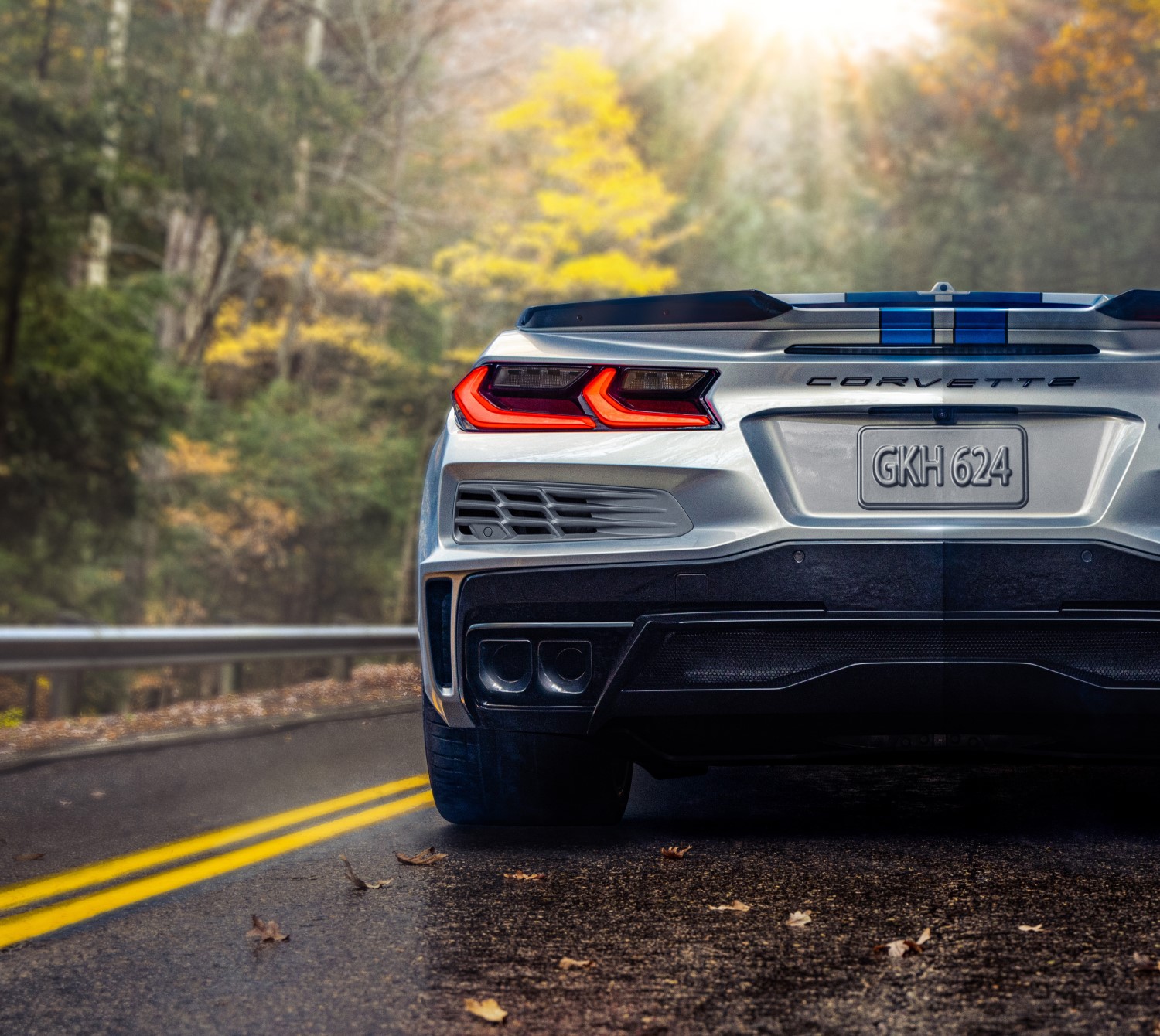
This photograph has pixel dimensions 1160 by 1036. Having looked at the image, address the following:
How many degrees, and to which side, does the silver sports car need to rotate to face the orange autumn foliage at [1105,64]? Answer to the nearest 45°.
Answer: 0° — it already faces it

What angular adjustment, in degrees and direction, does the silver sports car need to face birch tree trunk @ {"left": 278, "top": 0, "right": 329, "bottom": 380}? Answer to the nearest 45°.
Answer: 0° — it already faces it

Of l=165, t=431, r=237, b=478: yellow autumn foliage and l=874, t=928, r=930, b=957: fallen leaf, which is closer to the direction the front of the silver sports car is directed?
the yellow autumn foliage

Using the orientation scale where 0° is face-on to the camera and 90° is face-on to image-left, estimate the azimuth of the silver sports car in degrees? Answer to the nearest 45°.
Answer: approximately 180°

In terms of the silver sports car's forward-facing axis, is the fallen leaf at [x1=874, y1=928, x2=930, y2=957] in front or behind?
behind

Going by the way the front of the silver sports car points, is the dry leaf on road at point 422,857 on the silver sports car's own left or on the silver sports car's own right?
on the silver sports car's own left

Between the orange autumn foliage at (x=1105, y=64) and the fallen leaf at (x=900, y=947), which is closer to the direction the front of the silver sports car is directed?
the orange autumn foliage

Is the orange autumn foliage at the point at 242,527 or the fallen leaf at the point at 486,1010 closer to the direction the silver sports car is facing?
the orange autumn foliage

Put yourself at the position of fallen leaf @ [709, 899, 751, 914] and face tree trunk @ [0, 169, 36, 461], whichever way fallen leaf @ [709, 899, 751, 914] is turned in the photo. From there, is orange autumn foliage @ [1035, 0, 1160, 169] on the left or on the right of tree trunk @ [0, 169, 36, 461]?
right
